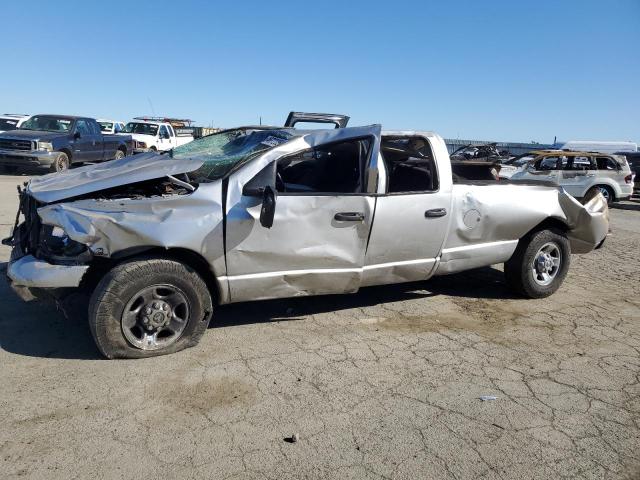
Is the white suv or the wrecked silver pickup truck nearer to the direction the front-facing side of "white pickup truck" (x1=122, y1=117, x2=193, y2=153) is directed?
the wrecked silver pickup truck

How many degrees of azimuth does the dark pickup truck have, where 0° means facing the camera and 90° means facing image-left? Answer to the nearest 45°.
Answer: approximately 45°

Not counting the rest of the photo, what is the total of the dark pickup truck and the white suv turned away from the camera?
0

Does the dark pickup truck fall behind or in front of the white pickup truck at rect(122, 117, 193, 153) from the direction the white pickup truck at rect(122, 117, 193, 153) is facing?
in front

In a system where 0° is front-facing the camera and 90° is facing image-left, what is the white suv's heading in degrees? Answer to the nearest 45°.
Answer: approximately 90°

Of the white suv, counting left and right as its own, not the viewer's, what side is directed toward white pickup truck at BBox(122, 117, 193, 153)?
front

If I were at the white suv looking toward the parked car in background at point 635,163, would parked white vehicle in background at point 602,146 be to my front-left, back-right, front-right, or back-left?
front-left

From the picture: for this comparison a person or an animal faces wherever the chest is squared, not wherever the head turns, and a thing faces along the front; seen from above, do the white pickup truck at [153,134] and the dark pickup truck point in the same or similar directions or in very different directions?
same or similar directions

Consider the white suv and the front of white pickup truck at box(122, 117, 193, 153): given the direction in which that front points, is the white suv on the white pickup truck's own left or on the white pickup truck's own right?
on the white pickup truck's own left

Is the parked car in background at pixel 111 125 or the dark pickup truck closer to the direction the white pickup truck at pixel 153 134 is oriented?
the dark pickup truck

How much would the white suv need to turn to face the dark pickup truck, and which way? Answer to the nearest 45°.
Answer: approximately 45° to its left

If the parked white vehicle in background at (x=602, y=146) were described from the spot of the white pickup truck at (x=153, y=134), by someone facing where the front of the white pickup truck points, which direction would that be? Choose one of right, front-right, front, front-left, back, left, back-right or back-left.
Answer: back-left

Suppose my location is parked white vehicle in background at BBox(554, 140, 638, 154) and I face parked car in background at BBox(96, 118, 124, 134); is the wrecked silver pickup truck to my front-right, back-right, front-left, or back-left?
front-left

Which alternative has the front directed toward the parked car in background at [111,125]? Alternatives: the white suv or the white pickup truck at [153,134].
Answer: the white suv

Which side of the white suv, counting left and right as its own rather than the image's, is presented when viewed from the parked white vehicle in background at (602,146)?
right

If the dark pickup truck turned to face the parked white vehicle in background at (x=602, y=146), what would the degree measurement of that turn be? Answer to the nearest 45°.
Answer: approximately 135° to its left

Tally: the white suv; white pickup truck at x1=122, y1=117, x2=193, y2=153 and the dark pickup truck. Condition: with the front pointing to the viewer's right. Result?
0

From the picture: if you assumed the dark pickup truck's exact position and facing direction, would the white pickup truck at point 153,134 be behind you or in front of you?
behind

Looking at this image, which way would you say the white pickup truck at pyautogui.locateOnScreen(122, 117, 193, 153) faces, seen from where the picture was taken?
facing the viewer and to the left of the viewer
